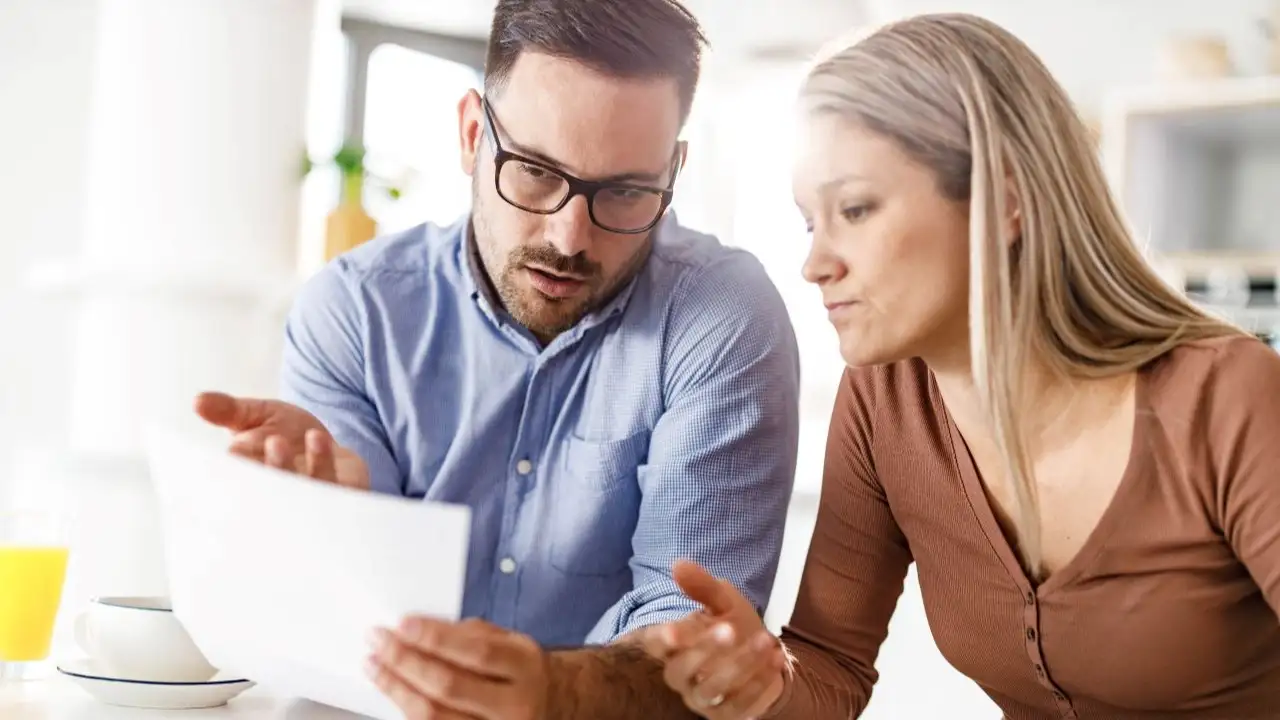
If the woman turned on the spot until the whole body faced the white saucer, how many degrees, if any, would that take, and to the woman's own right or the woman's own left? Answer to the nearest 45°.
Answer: approximately 45° to the woman's own right

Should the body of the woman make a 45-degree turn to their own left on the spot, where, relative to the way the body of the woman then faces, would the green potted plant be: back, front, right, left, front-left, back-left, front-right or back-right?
back-right

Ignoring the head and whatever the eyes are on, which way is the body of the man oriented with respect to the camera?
toward the camera

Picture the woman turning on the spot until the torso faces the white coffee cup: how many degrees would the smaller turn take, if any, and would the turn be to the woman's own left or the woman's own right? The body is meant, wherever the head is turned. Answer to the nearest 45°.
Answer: approximately 45° to the woman's own right

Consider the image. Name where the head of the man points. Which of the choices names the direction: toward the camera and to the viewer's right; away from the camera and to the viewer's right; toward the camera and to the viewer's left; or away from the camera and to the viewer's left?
toward the camera and to the viewer's left

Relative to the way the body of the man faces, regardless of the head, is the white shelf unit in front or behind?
behind

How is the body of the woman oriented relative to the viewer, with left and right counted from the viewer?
facing the viewer and to the left of the viewer

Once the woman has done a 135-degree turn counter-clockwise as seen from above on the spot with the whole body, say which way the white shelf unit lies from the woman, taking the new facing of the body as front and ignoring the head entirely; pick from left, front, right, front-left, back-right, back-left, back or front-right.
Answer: left

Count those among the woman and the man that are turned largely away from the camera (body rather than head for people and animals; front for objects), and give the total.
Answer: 0
